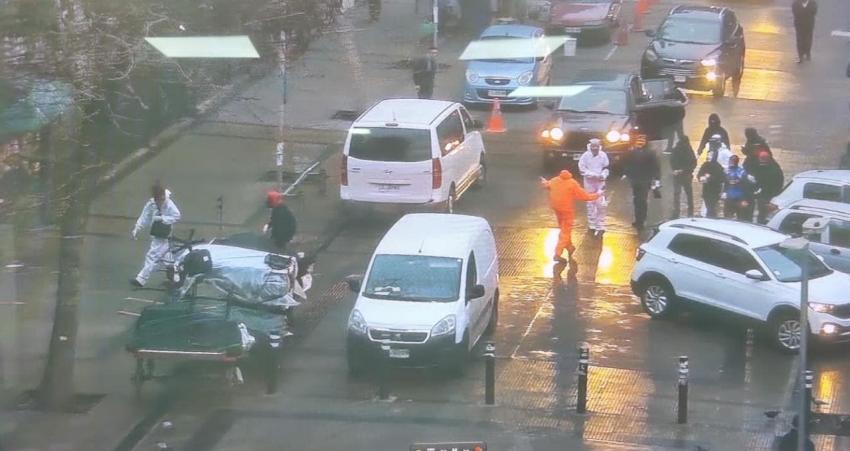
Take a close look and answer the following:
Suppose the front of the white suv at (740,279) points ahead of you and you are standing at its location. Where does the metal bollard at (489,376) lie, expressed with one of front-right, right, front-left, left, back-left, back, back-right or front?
right

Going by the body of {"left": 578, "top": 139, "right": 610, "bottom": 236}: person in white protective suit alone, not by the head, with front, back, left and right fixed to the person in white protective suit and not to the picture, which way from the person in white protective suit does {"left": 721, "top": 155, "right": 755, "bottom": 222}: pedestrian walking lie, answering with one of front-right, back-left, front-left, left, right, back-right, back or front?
left

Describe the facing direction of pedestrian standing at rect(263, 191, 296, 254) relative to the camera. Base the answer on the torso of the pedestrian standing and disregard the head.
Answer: to the viewer's left

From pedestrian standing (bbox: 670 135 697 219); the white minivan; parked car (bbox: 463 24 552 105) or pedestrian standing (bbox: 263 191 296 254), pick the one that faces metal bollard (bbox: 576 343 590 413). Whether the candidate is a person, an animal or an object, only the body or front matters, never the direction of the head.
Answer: the parked car

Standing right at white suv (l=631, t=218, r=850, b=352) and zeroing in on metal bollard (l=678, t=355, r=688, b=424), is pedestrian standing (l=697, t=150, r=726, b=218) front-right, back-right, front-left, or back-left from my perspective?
back-right

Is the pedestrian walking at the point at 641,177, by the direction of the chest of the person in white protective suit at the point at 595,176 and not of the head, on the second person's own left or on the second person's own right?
on the second person's own left

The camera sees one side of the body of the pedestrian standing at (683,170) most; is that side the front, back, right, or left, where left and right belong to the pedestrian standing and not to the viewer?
back

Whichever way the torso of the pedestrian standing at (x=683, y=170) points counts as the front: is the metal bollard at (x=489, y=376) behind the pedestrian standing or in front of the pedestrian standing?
in front

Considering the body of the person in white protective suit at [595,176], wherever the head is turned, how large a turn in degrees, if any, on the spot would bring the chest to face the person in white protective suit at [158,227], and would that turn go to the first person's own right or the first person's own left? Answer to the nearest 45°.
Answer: approximately 45° to the first person's own right

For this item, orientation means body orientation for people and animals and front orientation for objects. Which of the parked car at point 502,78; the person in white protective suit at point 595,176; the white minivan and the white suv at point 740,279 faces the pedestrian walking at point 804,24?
the white minivan
